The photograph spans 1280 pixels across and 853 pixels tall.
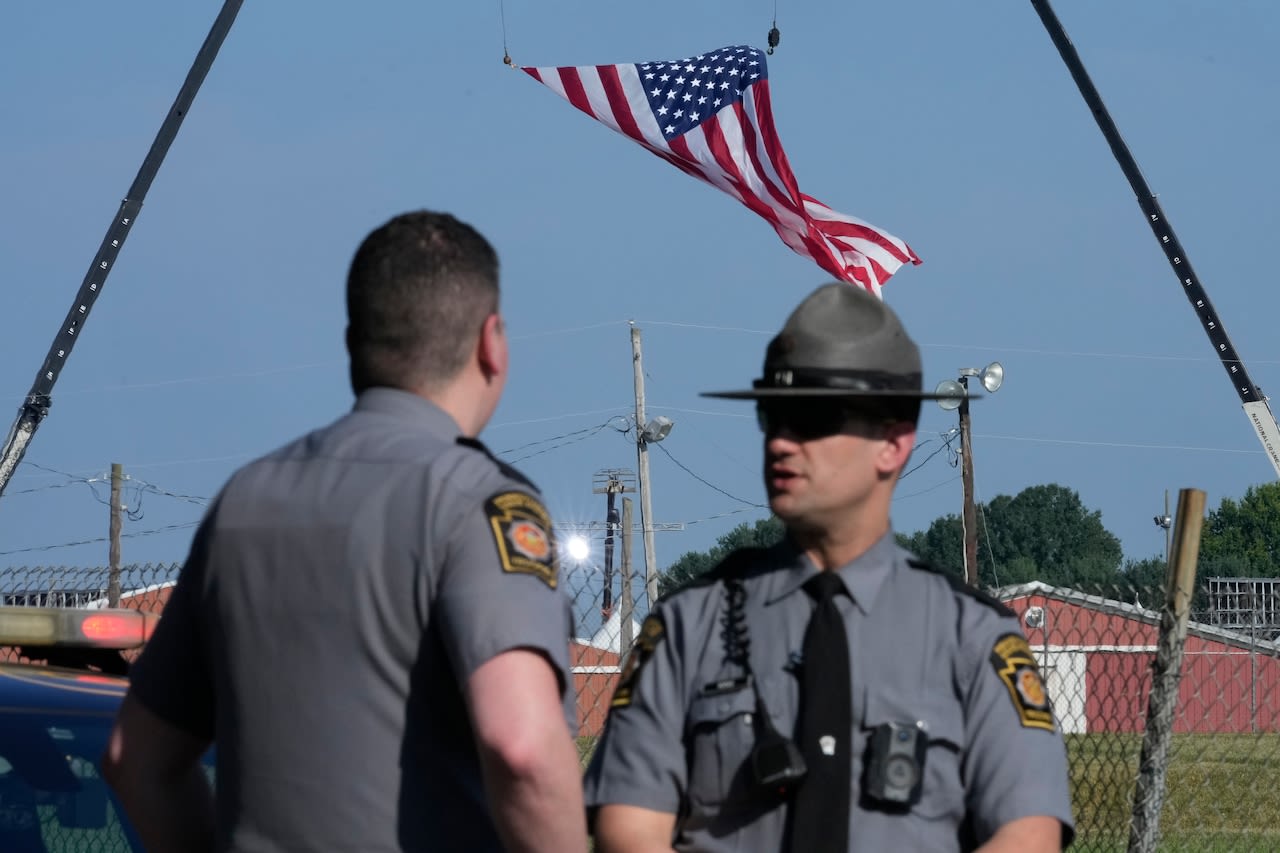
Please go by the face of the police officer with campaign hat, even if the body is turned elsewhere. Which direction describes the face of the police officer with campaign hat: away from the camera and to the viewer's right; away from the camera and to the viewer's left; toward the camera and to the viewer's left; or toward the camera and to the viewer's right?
toward the camera and to the viewer's left

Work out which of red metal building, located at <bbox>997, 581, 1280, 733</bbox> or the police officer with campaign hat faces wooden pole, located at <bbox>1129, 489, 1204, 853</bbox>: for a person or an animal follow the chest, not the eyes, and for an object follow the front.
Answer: the red metal building

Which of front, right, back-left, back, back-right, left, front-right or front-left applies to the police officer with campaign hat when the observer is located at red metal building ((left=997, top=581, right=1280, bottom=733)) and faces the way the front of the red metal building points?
front

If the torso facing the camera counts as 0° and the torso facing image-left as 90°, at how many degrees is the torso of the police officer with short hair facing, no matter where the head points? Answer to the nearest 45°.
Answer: approximately 225°

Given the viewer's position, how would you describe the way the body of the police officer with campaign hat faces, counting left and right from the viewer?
facing the viewer

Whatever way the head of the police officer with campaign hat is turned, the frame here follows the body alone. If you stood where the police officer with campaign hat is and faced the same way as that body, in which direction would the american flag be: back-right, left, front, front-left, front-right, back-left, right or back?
back

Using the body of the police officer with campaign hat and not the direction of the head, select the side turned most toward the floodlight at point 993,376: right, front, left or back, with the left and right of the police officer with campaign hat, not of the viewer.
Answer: back

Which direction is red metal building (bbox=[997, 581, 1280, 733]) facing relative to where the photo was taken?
toward the camera

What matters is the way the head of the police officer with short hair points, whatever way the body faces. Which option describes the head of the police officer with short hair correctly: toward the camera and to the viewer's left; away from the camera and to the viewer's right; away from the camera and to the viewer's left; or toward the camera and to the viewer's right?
away from the camera and to the viewer's right

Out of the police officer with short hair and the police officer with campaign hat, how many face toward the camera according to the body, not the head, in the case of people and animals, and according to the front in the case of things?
1

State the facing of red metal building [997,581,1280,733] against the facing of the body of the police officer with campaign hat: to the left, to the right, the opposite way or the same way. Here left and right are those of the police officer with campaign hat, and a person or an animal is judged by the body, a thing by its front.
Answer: the same way

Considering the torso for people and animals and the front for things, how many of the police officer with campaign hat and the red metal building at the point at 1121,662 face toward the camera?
2
